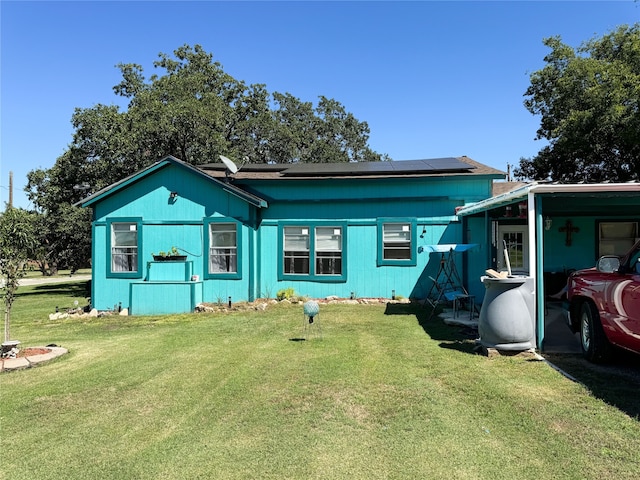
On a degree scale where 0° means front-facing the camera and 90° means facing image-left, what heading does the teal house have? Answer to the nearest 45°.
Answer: approximately 0°

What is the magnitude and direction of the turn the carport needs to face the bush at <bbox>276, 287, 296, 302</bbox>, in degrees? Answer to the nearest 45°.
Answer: approximately 45° to its right

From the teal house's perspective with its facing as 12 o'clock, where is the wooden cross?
The wooden cross is roughly at 9 o'clock from the teal house.

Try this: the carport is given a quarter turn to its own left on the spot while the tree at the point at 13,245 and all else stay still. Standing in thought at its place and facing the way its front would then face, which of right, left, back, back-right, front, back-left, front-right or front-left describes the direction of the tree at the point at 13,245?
back-right

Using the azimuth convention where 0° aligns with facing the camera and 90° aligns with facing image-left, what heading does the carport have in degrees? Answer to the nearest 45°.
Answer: approximately 0°

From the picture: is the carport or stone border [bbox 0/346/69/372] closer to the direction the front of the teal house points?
the stone border

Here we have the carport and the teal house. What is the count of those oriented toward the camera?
2
